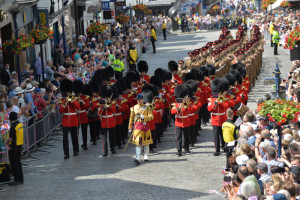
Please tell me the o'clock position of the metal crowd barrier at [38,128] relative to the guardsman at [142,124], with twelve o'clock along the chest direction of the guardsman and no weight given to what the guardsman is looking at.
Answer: The metal crowd barrier is roughly at 4 o'clock from the guardsman.

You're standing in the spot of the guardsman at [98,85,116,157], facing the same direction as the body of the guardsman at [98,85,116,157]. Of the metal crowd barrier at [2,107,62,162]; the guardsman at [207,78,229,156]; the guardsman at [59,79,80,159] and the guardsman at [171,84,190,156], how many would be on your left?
2

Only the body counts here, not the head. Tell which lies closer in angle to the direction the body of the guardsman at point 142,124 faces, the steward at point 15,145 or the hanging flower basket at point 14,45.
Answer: the steward

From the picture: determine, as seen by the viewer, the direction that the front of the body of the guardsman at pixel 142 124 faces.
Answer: toward the camera

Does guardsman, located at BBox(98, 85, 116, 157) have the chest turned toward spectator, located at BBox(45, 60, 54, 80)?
no

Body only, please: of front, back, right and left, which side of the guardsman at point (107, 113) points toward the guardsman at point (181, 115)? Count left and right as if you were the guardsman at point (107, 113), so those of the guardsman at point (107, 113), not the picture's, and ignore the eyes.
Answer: left

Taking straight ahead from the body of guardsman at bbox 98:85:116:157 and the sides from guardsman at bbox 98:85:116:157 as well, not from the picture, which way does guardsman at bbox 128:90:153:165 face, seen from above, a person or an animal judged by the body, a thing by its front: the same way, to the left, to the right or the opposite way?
the same way

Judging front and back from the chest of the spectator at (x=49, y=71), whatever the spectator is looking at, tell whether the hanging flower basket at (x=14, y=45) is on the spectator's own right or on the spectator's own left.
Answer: on the spectator's own right

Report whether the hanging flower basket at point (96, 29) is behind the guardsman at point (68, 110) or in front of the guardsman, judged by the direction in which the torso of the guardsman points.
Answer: behind

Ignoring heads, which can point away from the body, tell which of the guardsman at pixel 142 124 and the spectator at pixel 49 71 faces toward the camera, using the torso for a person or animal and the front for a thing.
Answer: the guardsman

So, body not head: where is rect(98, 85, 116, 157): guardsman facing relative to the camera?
toward the camera

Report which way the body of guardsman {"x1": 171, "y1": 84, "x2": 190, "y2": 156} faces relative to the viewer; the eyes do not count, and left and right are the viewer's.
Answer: facing the viewer

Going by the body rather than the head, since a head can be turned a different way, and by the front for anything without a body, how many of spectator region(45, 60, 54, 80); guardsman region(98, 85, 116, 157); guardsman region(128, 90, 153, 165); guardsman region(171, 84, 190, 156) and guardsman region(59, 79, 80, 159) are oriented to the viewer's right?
1

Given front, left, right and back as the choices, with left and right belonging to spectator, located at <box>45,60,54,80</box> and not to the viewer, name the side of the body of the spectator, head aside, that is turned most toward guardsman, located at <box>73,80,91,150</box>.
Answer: right

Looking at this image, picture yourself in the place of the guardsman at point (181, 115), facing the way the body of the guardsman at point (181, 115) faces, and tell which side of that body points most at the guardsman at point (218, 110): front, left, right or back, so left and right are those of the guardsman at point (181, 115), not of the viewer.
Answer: left

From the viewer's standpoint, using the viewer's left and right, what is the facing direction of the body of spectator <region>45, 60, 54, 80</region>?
facing to the right of the viewer

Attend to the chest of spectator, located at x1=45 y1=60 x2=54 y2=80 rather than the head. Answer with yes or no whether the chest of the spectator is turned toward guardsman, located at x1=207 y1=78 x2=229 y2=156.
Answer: no
